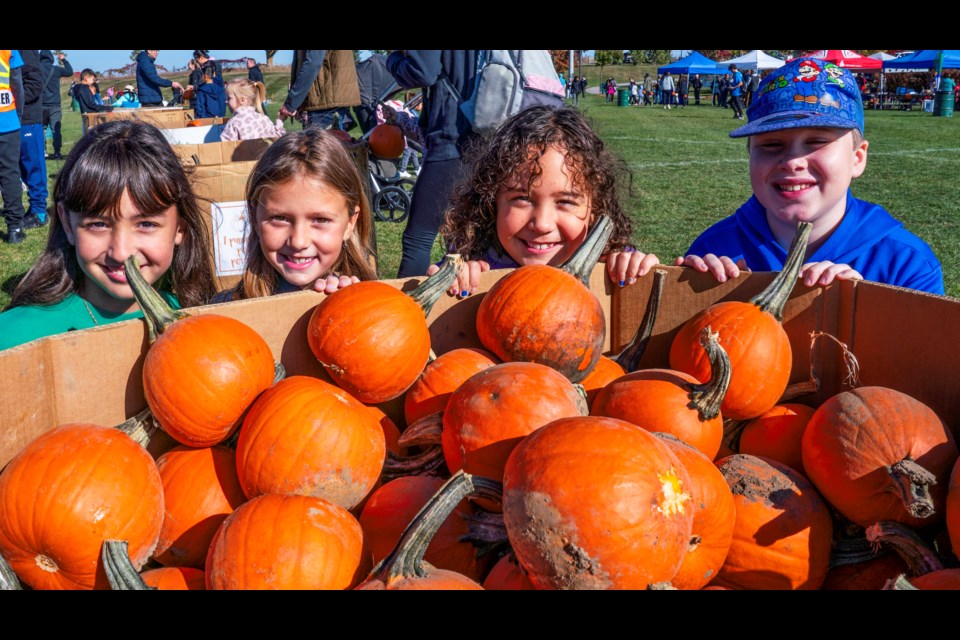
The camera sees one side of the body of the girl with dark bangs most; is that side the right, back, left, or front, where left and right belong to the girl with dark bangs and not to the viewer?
front

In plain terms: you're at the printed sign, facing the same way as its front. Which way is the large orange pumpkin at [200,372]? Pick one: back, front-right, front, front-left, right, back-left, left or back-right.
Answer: front

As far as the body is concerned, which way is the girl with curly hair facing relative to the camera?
toward the camera

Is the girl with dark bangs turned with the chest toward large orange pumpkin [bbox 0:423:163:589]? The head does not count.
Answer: yes

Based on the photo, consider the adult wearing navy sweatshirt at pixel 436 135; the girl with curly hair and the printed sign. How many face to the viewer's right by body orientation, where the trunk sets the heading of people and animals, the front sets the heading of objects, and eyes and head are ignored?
0

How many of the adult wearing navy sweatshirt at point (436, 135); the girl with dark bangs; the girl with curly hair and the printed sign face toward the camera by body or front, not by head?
3

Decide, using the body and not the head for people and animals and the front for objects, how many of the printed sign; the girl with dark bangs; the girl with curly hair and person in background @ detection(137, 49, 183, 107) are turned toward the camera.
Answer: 3

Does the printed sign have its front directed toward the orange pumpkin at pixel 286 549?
yes

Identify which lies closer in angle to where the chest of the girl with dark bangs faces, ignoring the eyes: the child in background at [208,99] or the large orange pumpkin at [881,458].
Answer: the large orange pumpkin

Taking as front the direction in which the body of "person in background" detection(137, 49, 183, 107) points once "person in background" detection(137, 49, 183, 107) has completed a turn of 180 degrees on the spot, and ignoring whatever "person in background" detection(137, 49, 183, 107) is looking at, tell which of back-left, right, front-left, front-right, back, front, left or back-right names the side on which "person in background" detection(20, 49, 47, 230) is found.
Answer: left
